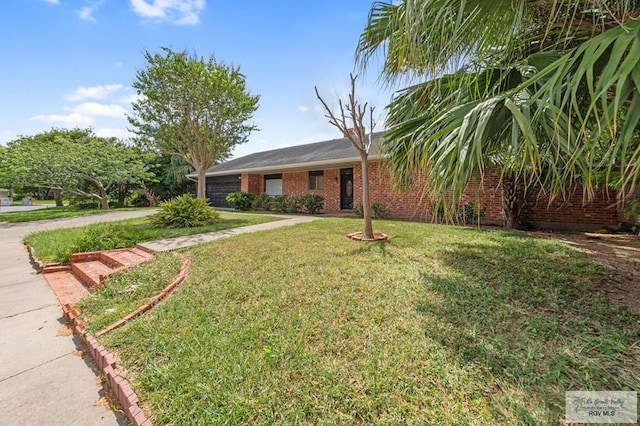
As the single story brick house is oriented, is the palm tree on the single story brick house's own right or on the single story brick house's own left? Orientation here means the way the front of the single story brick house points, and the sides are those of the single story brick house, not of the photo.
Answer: on the single story brick house's own left

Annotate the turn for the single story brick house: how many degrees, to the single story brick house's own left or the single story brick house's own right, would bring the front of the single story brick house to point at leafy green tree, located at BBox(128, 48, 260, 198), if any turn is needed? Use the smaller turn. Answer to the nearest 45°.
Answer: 0° — it already faces it

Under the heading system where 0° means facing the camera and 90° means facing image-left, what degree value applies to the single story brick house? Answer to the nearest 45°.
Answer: approximately 45°

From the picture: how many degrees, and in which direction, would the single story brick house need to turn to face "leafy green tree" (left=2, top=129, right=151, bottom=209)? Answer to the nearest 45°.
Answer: approximately 45° to its right

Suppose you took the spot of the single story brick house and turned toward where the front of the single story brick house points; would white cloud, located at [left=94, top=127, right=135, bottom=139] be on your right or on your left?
on your right
